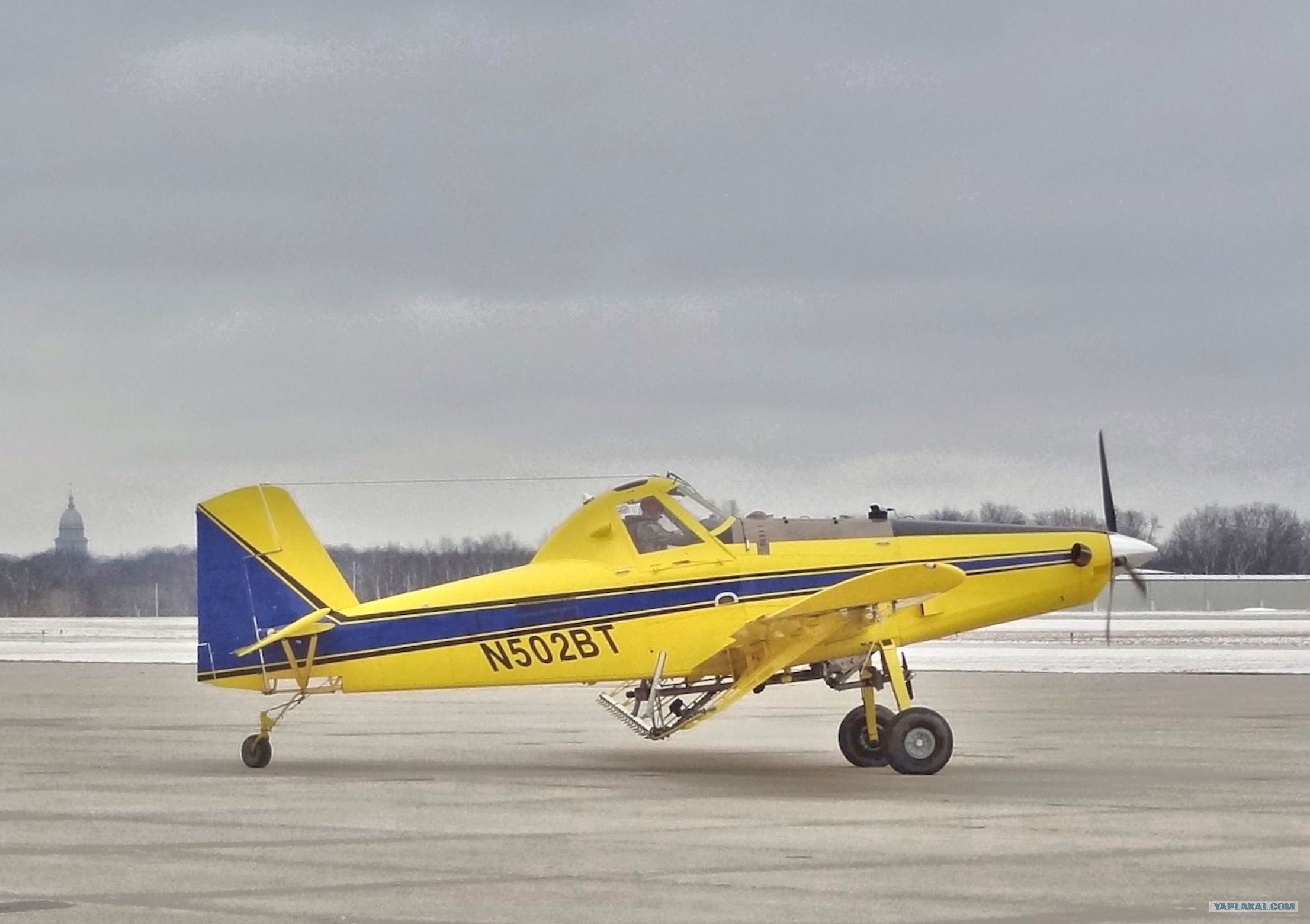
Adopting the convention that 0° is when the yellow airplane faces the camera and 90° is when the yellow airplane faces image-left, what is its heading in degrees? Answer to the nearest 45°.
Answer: approximately 270°

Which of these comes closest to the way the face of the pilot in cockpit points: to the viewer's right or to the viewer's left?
to the viewer's right

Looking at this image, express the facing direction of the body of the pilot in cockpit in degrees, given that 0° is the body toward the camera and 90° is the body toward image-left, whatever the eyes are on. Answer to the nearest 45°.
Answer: approximately 270°
